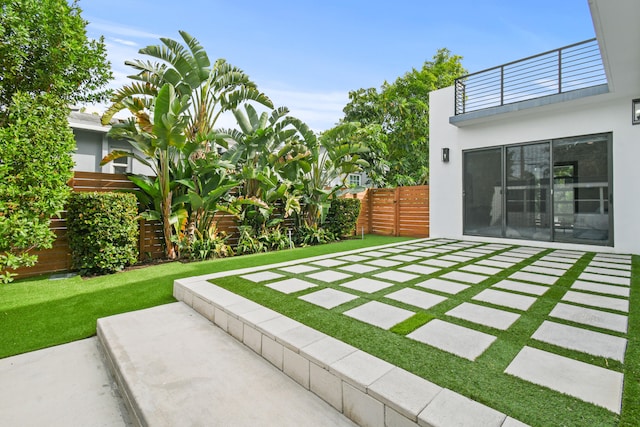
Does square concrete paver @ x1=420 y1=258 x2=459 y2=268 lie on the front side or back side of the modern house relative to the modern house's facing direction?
on the front side

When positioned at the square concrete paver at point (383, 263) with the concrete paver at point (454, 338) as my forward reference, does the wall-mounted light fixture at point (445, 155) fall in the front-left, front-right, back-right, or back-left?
back-left

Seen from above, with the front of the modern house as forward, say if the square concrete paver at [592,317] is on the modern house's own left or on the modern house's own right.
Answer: on the modern house's own left

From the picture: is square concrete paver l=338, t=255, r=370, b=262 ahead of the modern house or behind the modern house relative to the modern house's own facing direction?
ahead

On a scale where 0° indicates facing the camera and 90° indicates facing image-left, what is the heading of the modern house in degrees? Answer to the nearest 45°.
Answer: approximately 45°

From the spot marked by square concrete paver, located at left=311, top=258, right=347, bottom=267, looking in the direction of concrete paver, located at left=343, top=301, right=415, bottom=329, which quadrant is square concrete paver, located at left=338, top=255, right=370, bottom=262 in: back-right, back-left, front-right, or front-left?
back-left

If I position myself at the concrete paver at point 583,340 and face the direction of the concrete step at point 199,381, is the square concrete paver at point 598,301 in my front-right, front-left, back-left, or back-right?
back-right

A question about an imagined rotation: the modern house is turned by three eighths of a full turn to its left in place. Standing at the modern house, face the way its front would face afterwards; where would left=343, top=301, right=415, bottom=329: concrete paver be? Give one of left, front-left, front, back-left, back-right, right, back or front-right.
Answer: right
